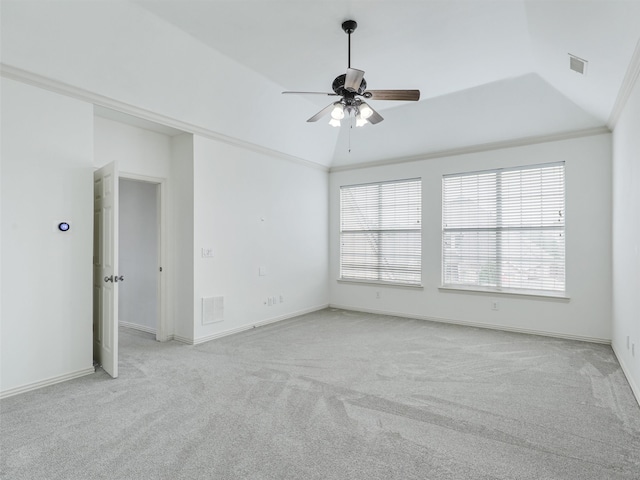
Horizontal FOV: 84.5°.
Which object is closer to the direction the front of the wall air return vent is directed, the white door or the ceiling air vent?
the ceiling air vent

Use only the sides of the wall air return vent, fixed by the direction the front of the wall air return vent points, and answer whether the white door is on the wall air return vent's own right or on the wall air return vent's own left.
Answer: on the wall air return vent's own right

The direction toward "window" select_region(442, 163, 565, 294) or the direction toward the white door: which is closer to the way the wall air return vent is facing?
the window

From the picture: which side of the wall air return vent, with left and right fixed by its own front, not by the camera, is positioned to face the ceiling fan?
front

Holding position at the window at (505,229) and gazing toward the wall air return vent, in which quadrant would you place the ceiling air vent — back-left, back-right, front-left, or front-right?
front-left

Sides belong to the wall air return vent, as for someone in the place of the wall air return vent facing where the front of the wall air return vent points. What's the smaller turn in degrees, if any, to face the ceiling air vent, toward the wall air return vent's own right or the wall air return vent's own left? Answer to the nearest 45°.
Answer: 0° — it already faces it

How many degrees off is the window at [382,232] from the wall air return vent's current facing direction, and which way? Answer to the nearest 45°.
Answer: approximately 45° to its left

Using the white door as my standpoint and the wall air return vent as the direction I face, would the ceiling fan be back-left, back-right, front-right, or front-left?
front-right

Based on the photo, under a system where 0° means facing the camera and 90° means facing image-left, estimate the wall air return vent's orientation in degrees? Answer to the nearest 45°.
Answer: approximately 315°

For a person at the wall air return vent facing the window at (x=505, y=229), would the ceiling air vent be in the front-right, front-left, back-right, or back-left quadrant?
front-right

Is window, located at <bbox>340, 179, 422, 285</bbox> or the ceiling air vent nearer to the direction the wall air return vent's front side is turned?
the ceiling air vent

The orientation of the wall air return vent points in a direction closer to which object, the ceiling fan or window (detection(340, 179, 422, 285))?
the ceiling fan

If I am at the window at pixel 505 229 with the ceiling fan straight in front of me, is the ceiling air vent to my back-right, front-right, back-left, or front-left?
front-left

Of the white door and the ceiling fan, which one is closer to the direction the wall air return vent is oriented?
the ceiling fan

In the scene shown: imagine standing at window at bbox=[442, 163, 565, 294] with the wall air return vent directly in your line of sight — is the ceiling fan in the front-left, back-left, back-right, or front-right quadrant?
front-left

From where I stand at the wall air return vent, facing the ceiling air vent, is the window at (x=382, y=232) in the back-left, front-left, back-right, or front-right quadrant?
front-left

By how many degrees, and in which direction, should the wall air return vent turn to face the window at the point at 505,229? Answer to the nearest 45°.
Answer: approximately 45° to its left
